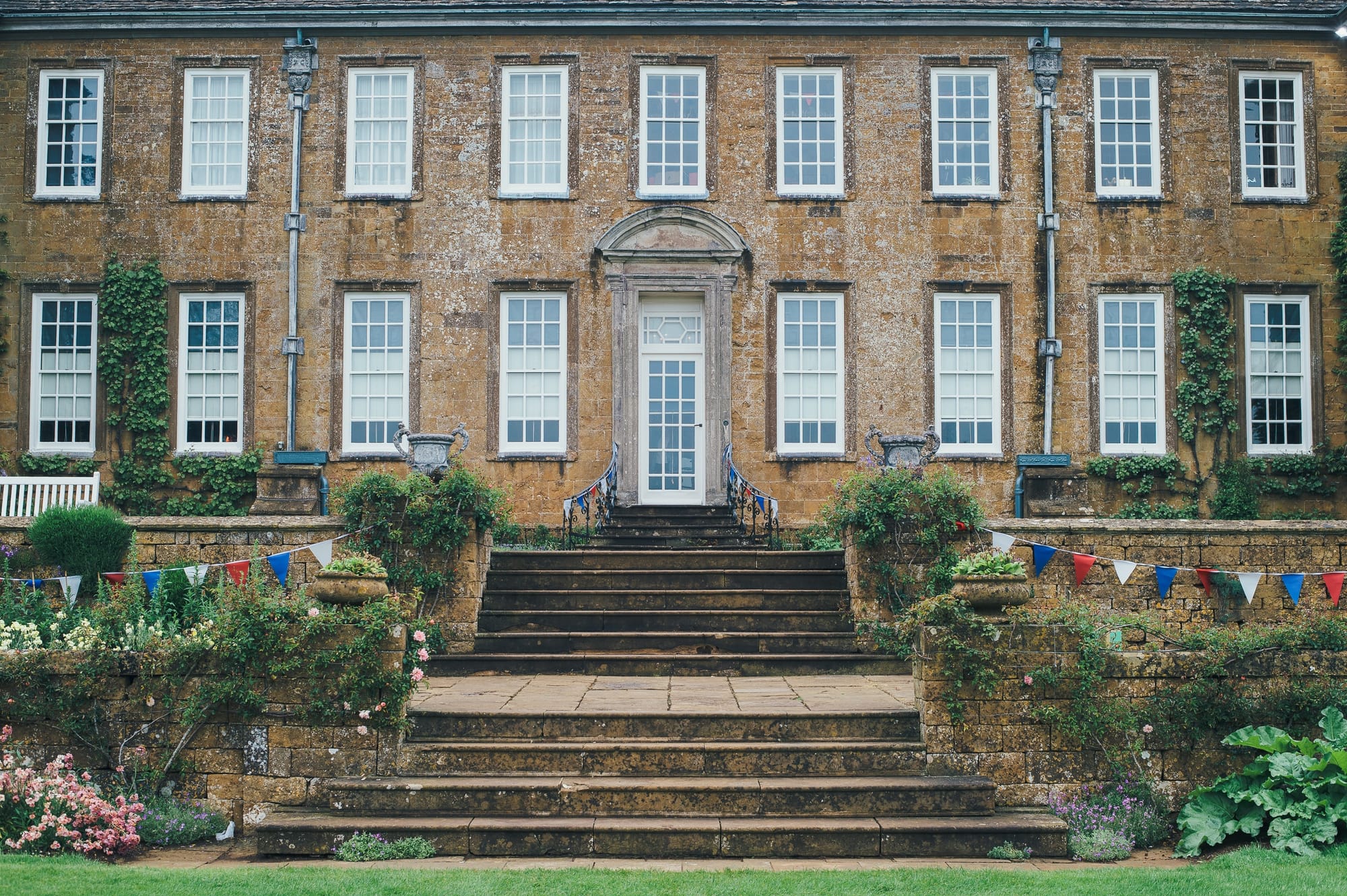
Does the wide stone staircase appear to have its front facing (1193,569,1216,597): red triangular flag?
no

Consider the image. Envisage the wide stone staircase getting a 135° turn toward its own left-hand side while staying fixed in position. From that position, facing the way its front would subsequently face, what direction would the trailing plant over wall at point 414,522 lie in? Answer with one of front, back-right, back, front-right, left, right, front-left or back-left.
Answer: left

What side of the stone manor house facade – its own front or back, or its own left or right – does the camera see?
front

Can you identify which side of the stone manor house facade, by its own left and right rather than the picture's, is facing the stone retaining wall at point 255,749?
front

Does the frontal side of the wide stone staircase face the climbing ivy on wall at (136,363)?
no

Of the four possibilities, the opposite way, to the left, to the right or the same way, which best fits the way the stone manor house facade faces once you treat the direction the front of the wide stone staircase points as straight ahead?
the same way

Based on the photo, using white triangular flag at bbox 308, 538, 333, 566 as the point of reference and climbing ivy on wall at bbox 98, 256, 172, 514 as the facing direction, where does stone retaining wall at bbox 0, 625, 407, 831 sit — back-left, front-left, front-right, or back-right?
back-left

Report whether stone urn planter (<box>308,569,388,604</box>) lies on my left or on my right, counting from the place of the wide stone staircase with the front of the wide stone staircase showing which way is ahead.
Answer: on my right

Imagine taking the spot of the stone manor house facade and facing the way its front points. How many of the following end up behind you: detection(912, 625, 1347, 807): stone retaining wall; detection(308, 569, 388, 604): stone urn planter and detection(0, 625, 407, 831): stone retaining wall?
0

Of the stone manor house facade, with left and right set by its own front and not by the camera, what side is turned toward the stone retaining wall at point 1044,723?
front

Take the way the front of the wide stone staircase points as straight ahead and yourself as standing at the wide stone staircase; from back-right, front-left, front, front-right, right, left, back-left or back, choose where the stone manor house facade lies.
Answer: back

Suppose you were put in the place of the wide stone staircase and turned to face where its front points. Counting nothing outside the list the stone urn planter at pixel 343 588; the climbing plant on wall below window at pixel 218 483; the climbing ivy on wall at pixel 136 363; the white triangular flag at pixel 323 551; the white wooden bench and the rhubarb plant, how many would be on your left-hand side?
1

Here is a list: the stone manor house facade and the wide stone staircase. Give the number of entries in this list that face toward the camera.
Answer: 2

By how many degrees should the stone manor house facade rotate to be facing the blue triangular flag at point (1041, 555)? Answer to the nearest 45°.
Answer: approximately 45° to its left

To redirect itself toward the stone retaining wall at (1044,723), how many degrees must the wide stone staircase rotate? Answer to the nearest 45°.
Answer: approximately 90° to its left

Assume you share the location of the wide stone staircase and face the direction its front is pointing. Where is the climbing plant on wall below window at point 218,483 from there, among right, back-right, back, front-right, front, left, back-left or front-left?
back-right
